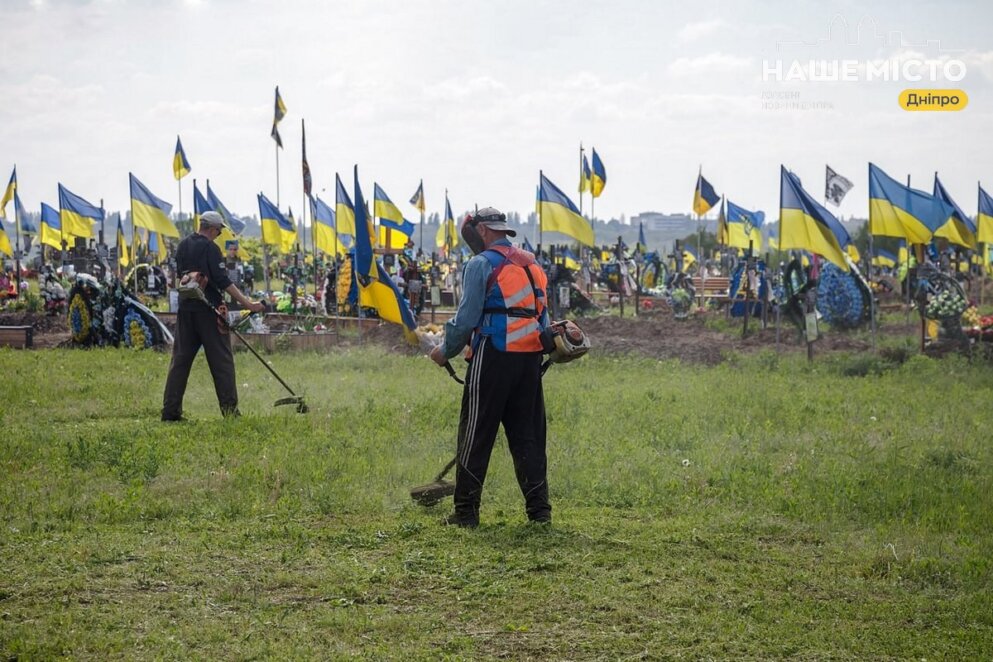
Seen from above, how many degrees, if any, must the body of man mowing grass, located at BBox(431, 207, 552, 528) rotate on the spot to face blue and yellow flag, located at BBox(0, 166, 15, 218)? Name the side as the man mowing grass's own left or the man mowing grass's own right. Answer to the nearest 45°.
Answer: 0° — they already face it

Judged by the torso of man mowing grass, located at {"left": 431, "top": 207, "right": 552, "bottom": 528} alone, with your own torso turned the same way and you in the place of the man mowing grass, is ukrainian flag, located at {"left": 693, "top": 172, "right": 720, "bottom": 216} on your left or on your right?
on your right

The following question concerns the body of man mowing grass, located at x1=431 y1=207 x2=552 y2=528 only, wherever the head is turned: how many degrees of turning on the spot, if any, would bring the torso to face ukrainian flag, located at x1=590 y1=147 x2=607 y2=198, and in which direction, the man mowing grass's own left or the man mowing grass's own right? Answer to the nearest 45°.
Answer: approximately 45° to the man mowing grass's own right

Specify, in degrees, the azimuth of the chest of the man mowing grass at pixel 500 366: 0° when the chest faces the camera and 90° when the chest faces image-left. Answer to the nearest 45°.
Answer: approximately 135°

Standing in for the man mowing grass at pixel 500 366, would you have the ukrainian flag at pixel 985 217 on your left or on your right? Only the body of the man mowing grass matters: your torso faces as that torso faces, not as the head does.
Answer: on your right

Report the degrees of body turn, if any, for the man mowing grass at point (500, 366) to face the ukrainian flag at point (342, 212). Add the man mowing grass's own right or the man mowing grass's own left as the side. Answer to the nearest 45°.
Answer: approximately 45° to the man mowing grass's own right
